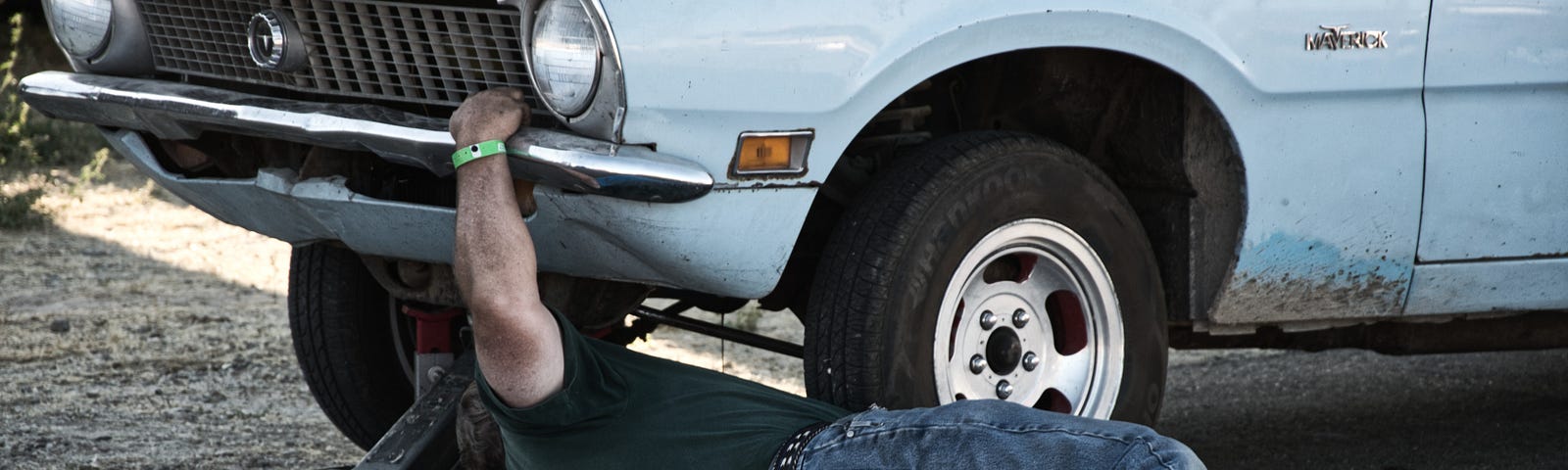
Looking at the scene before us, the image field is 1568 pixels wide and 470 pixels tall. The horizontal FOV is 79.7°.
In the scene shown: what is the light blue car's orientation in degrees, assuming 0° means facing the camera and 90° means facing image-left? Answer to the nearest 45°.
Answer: approximately 45°
